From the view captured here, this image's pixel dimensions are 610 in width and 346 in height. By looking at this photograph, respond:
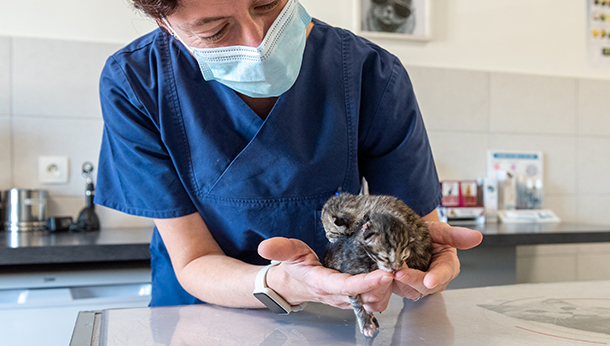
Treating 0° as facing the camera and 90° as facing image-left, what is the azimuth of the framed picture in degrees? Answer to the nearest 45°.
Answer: approximately 0°

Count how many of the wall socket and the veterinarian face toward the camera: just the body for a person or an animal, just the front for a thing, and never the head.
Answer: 2

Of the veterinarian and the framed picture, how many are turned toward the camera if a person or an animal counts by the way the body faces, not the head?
2

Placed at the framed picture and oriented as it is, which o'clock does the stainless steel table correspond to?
The stainless steel table is roughly at 12 o'clock from the framed picture.

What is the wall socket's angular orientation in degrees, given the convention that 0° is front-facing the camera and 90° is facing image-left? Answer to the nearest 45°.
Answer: approximately 0°
